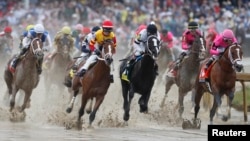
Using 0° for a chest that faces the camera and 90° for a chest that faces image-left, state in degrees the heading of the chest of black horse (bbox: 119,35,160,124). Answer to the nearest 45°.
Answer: approximately 315°

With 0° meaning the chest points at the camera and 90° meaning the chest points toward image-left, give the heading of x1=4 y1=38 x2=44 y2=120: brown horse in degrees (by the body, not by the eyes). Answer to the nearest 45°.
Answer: approximately 315°
